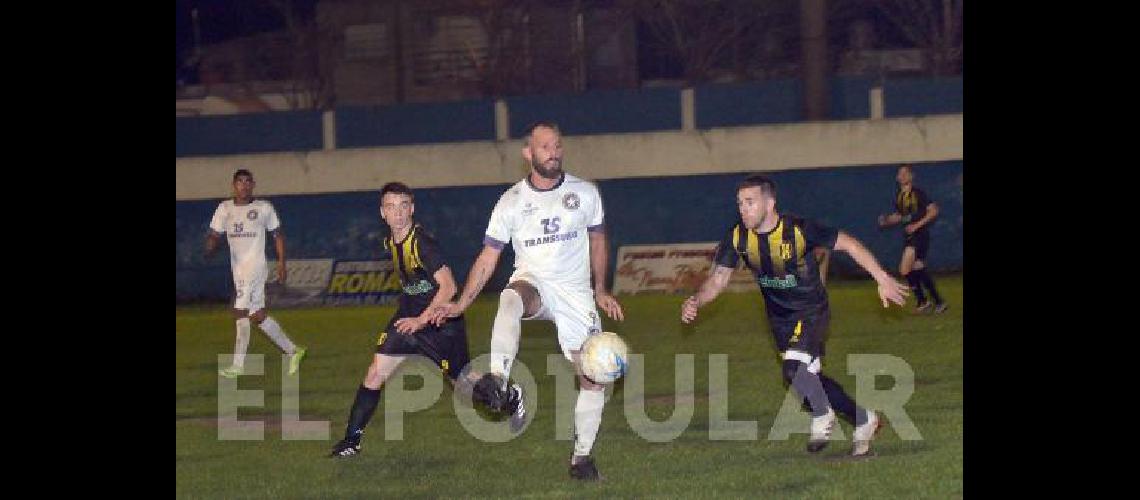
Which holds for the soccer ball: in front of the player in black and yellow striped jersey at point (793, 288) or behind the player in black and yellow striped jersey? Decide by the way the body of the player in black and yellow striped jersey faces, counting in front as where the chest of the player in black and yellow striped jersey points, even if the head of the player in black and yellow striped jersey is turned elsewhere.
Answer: in front

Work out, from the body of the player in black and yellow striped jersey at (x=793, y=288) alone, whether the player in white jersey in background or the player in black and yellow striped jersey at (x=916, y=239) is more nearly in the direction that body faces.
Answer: the player in white jersey in background

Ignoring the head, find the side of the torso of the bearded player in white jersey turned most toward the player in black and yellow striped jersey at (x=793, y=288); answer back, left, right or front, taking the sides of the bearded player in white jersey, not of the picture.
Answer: left

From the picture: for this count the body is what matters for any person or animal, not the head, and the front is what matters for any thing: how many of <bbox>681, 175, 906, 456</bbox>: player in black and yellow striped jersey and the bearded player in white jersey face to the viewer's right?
0

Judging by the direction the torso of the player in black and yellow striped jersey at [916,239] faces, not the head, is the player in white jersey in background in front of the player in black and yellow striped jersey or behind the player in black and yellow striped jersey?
in front

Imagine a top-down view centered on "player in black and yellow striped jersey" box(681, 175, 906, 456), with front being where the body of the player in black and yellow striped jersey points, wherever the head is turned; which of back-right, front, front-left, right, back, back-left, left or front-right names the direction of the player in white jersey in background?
right

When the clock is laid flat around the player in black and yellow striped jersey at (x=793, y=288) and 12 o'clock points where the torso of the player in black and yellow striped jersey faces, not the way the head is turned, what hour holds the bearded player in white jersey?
The bearded player in white jersey is roughly at 1 o'clock from the player in black and yellow striped jersey.

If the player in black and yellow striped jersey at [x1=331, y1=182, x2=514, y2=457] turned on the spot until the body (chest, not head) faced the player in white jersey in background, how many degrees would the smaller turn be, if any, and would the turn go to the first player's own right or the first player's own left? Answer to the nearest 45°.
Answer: approximately 135° to the first player's own right

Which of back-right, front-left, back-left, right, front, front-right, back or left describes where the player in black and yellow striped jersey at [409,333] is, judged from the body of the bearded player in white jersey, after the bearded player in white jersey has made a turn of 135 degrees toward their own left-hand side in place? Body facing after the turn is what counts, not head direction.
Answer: left

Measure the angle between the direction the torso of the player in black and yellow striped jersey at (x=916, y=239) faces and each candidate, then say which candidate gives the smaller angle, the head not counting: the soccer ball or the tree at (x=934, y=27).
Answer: the soccer ball

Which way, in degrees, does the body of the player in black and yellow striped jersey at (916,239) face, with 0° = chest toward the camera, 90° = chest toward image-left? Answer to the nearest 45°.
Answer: approximately 45°

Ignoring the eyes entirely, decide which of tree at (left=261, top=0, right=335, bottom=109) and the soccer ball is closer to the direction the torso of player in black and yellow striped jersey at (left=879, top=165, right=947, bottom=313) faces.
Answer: the soccer ball
